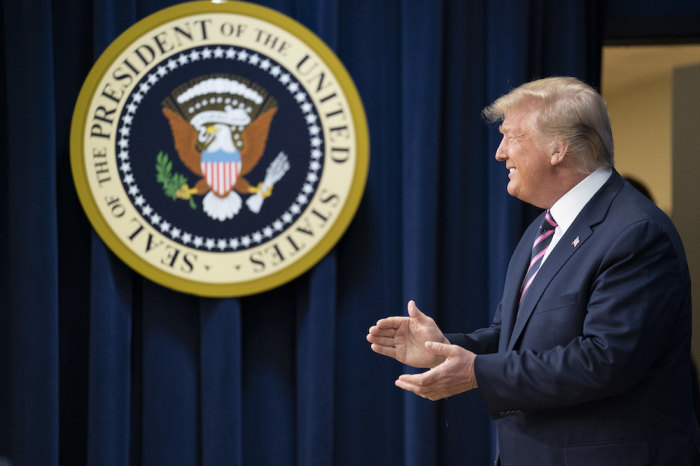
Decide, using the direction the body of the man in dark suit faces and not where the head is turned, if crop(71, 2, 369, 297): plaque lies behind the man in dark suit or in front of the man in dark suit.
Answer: in front

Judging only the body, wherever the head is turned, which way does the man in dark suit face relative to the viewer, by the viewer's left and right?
facing to the left of the viewer

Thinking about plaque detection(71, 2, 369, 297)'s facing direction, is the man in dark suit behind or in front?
in front

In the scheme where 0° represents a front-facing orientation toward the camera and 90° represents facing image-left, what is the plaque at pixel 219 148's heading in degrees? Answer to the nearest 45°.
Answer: approximately 0°

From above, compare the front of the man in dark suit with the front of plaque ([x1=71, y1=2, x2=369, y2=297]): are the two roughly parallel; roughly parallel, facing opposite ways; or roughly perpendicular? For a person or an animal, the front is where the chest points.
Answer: roughly perpendicular

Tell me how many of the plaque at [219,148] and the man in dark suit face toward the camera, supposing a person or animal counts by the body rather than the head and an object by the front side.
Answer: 1

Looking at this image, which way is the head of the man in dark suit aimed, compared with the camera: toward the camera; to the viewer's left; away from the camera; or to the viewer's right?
to the viewer's left

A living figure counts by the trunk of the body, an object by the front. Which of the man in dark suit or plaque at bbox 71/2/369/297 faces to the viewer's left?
the man in dark suit
